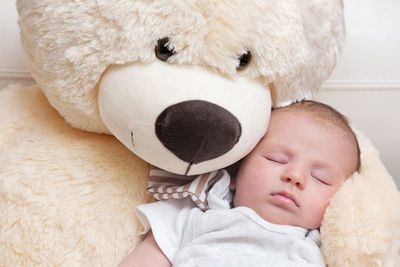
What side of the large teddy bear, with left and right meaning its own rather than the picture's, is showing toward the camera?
front
